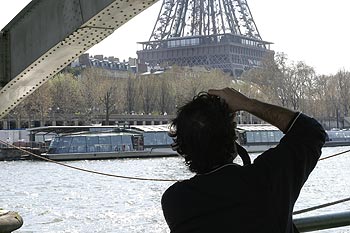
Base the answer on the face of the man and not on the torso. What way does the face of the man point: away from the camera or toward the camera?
away from the camera

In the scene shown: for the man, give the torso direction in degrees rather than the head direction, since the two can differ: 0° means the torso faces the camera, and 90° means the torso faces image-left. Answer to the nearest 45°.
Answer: approximately 180°
